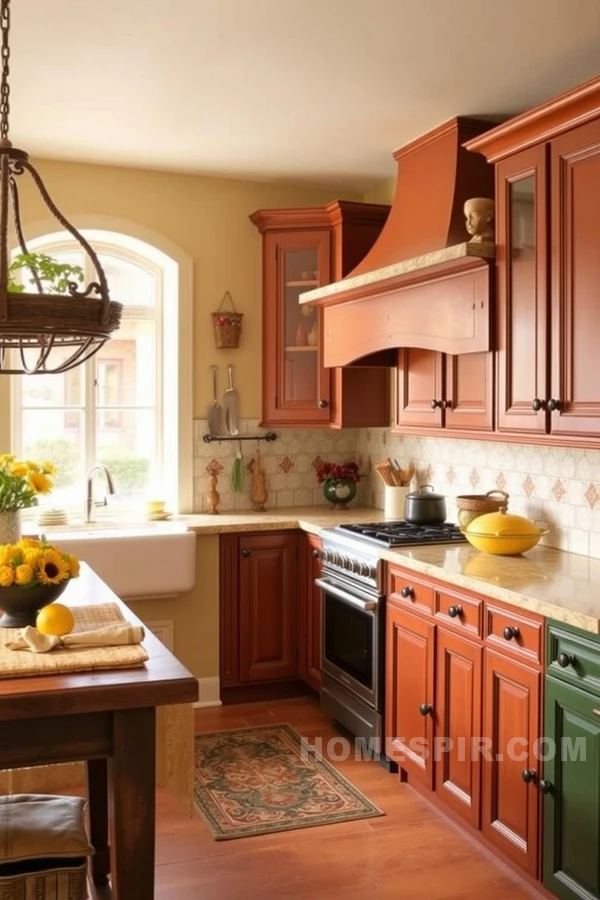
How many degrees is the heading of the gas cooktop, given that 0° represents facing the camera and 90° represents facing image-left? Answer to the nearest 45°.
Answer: approximately 45°

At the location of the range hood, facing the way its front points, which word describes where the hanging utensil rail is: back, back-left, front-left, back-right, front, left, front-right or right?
right

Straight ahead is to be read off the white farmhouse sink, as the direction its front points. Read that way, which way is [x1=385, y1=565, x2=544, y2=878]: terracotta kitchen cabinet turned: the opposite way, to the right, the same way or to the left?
to the right

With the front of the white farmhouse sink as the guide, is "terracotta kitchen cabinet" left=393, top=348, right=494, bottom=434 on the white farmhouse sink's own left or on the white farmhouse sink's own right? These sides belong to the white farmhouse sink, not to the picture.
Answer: on the white farmhouse sink's own left

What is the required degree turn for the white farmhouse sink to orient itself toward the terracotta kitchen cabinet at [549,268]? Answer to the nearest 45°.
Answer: approximately 45° to its left

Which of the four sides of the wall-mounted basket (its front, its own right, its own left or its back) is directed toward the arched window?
right

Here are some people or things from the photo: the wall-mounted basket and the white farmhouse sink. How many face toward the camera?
2

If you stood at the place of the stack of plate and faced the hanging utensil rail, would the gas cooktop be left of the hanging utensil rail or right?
right
